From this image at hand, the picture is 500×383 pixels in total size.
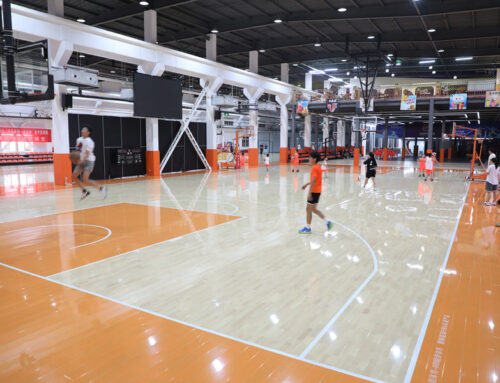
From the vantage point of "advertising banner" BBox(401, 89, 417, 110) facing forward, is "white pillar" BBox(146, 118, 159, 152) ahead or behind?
ahead

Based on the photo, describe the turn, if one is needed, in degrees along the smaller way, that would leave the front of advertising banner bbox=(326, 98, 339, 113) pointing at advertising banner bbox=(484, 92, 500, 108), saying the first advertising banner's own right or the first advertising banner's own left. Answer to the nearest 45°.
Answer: approximately 45° to the first advertising banner's own left

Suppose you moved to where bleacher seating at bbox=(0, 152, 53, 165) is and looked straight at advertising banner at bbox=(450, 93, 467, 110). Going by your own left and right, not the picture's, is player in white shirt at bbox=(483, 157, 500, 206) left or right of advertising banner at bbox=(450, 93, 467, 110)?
right

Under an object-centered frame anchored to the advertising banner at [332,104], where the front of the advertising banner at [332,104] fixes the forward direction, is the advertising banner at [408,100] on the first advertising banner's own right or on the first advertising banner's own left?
on the first advertising banner's own left

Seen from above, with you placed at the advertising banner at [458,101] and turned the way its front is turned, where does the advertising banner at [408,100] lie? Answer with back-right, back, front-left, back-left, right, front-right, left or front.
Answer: right

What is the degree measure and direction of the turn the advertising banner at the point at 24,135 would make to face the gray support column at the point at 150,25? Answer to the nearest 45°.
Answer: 0° — it already faces it

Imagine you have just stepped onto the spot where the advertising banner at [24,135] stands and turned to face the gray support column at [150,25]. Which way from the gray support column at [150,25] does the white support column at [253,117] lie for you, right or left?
left

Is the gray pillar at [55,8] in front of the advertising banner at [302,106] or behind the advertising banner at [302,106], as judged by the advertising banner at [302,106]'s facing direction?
in front

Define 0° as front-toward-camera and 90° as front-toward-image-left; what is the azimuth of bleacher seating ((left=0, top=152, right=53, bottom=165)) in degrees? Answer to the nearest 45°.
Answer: approximately 0°

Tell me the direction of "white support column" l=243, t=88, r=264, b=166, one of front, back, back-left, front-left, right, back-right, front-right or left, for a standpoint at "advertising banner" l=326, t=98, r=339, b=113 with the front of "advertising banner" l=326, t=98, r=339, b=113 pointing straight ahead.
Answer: front-right

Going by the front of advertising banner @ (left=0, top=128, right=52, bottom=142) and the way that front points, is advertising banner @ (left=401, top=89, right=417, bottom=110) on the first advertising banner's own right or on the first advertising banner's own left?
on the first advertising banner's own left

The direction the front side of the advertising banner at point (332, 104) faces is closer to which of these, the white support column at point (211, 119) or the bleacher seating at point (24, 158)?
the white support column

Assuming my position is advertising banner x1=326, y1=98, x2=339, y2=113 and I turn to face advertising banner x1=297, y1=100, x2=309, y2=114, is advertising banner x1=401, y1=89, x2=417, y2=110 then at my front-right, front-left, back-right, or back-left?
back-left

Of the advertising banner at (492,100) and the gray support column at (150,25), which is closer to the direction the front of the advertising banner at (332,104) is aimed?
the gray support column

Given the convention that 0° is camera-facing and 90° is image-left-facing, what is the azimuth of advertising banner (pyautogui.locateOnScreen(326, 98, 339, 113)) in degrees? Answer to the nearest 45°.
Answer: approximately 0°
